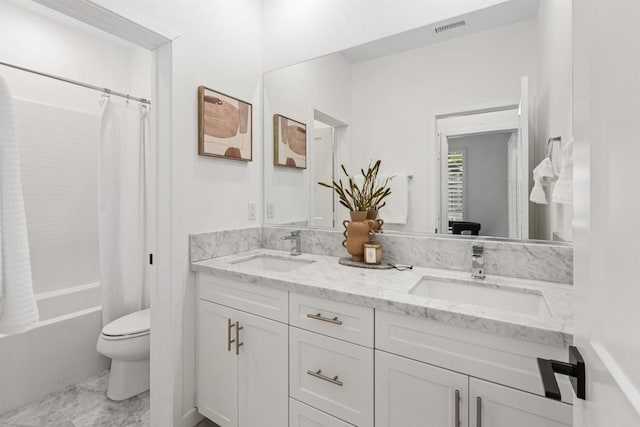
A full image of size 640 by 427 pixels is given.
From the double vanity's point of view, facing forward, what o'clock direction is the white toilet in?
The white toilet is roughly at 2 o'clock from the double vanity.

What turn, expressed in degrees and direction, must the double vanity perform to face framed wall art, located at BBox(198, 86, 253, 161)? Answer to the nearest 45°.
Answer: approximately 90° to its right

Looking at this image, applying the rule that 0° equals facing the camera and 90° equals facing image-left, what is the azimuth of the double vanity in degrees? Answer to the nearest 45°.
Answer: approximately 45°

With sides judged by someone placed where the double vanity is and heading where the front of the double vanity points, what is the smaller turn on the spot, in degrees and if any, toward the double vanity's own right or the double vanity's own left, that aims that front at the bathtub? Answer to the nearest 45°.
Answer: approximately 45° to the double vanity's own right

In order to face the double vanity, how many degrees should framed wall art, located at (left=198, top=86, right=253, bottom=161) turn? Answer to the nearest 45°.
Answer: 0° — it already faces it
